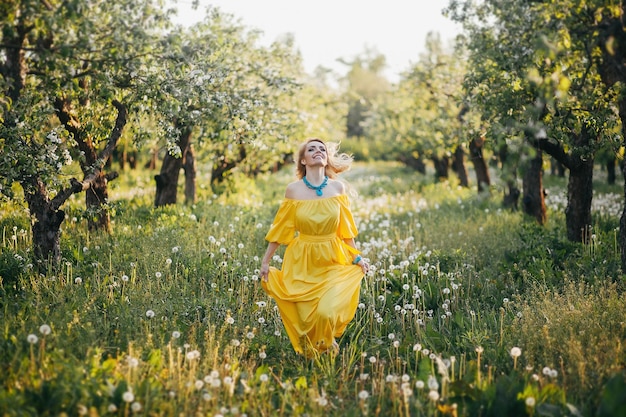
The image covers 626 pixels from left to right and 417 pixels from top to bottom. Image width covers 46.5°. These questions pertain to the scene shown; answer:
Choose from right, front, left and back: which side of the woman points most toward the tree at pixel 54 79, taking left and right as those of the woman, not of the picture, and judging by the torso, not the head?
right

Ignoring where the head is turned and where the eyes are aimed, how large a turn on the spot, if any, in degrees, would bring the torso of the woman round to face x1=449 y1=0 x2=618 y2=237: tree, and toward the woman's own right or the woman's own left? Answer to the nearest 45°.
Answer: approximately 135° to the woman's own left

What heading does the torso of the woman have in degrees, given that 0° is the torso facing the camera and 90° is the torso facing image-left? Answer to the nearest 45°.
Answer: approximately 0°
